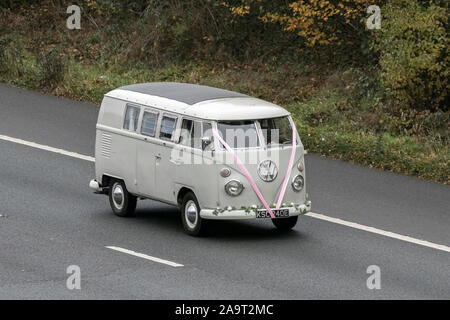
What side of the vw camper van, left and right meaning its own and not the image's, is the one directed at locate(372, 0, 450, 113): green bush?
left

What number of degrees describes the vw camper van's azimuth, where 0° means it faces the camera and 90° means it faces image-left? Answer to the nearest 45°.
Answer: approximately 315°
